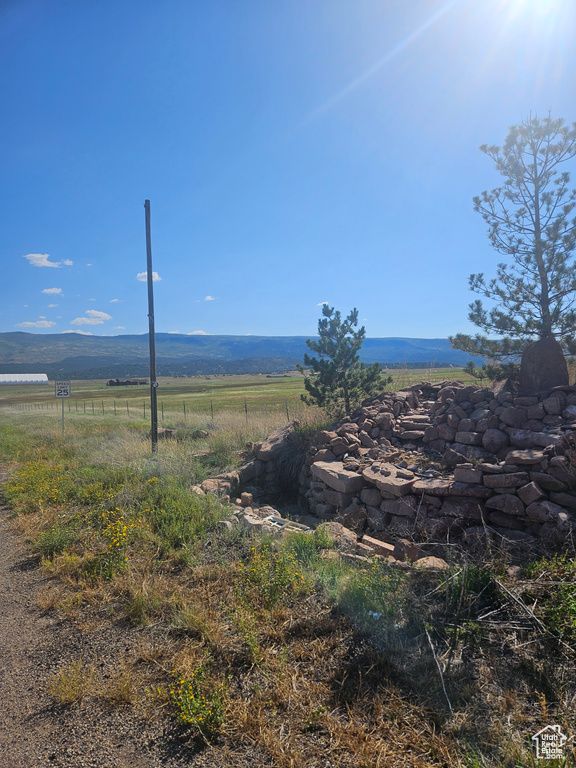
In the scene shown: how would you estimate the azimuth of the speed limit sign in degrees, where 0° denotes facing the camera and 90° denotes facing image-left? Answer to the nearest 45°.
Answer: approximately 0°

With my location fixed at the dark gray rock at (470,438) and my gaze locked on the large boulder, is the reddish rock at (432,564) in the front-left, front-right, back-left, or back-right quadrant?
back-right

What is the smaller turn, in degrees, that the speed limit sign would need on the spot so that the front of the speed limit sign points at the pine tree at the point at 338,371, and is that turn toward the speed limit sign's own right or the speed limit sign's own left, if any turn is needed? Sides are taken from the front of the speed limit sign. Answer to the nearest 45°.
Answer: approximately 45° to the speed limit sign's own left

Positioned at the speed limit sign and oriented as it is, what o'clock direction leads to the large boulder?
The large boulder is roughly at 11 o'clock from the speed limit sign.

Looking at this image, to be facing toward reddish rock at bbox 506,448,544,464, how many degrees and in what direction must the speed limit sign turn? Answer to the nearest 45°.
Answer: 0° — it already faces it

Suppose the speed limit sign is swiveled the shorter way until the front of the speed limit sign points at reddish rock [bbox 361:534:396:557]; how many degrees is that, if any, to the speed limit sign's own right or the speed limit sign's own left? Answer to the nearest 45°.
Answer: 0° — it already faces it

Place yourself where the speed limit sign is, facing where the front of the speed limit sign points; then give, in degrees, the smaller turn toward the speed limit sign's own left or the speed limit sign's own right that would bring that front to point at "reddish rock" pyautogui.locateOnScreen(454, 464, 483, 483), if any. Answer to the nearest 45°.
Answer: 0° — it already faces it
